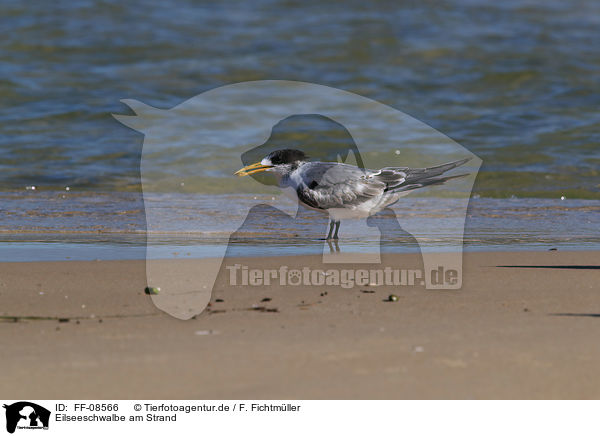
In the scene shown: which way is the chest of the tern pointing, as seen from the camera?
to the viewer's left
